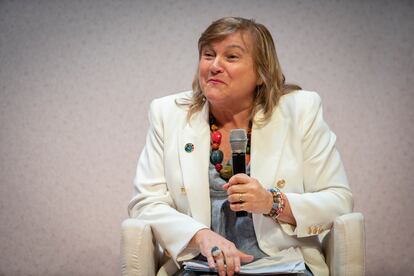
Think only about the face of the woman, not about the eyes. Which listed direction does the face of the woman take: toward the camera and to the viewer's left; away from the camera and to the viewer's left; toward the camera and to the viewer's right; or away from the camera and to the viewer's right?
toward the camera and to the viewer's left

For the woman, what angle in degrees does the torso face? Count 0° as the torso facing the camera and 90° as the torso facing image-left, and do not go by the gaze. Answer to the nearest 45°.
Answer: approximately 0°

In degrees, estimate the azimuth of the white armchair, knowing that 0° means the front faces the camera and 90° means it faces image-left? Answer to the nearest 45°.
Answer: approximately 0°
